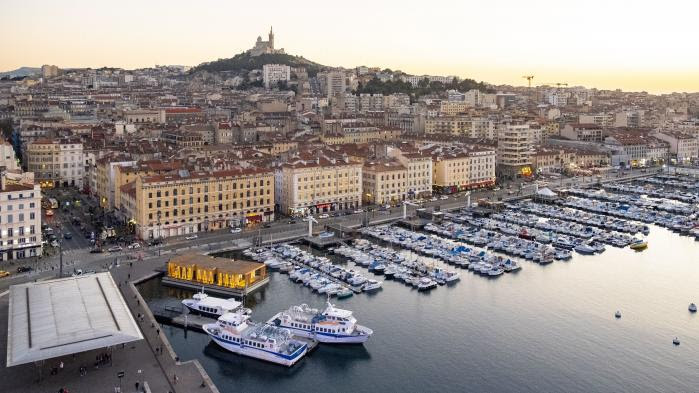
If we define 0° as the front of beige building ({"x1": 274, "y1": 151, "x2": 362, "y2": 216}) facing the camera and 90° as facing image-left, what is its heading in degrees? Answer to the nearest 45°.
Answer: approximately 315°

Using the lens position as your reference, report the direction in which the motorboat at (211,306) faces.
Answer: facing away from the viewer and to the left of the viewer

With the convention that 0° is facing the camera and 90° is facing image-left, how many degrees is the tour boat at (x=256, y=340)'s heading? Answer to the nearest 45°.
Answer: approximately 135°

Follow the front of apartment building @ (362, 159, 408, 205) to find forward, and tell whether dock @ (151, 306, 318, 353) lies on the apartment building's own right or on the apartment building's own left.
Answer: on the apartment building's own right

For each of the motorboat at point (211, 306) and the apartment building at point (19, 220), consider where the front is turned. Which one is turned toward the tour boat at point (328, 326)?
the apartment building

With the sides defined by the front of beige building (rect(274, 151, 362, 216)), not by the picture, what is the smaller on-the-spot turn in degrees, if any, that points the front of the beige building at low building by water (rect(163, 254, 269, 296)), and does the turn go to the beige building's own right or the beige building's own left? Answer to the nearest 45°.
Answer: approximately 45° to the beige building's own right

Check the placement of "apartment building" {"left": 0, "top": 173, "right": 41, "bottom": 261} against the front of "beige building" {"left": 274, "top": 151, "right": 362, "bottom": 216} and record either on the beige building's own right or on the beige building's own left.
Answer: on the beige building's own right

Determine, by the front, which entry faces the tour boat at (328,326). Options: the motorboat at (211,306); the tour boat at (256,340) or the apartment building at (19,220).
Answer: the apartment building

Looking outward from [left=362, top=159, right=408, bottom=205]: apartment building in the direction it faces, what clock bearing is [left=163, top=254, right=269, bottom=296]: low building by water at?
The low building by water is roughly at 2 o'clock from the apartment building.

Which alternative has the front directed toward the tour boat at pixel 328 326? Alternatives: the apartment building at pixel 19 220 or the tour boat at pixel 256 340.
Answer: the apartment building
